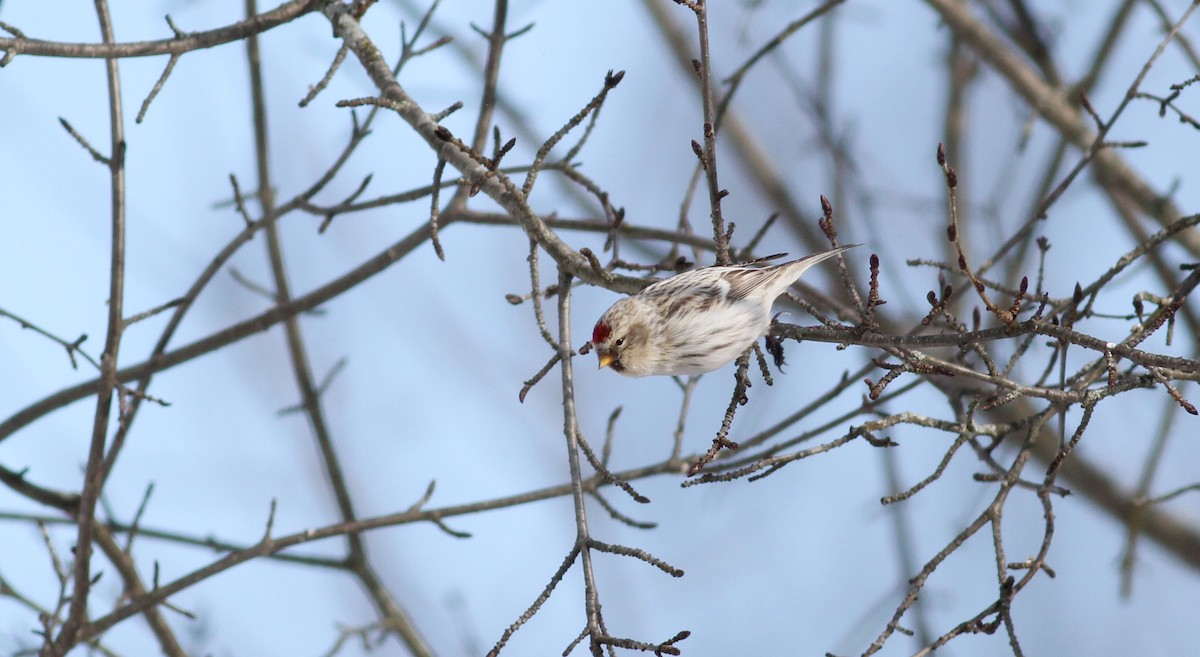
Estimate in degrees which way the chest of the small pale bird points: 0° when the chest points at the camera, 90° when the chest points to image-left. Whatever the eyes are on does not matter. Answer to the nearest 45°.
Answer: approximately 90°
